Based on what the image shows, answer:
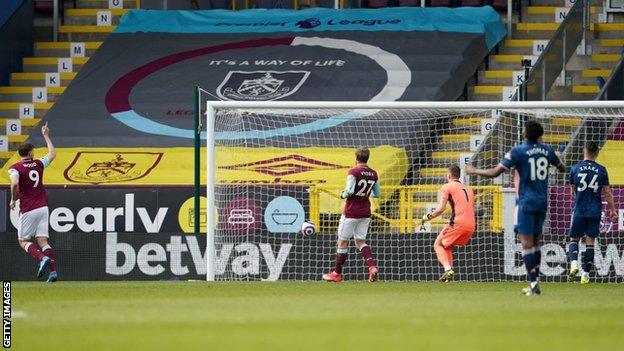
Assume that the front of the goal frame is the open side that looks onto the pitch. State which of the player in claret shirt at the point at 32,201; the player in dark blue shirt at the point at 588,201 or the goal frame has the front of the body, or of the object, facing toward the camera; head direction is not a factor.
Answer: the goal frame

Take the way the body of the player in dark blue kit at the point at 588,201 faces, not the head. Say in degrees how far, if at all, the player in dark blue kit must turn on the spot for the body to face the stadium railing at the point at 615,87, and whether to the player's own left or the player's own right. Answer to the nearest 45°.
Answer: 0° — they already face it

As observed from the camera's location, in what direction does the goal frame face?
facing the viewer

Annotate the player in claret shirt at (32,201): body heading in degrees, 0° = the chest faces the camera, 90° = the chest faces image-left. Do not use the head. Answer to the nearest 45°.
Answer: approximately 135°

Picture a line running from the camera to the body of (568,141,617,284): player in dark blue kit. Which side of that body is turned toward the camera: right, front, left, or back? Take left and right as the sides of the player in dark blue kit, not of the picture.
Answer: back

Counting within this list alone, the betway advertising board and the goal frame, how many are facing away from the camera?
0

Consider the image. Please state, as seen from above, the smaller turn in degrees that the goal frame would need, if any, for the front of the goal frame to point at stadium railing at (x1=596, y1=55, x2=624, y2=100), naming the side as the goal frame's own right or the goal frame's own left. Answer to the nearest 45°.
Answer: approximately 135° to the goal frame's own left

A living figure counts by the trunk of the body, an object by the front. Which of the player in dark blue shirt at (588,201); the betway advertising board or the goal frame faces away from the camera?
the player in dark blue shirt

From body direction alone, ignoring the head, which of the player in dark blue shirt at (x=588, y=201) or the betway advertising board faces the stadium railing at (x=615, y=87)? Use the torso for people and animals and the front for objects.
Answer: the player in dark blue shirt
